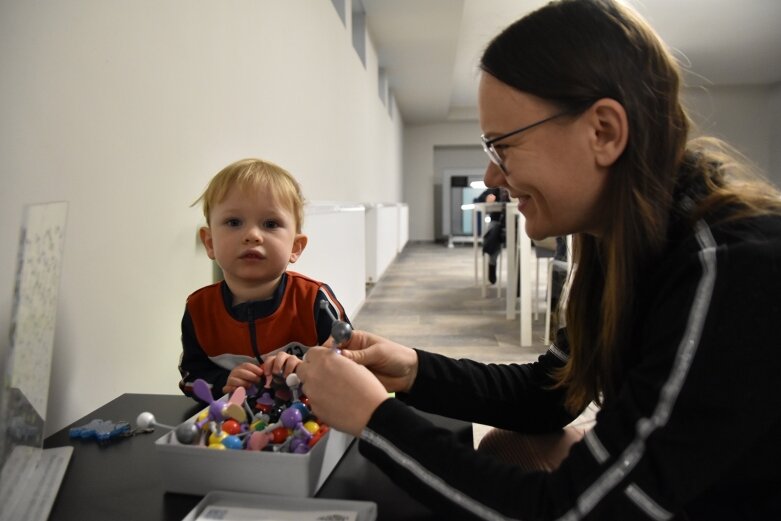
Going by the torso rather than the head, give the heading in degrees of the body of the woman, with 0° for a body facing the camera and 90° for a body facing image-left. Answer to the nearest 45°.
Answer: approximately 90°

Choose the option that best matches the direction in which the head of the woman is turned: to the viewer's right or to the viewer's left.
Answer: to the viewer's left

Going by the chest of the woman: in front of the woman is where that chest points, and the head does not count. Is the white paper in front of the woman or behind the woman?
in front

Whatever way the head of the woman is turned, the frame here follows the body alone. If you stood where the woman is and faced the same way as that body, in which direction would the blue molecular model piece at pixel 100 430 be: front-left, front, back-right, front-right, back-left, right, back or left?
front

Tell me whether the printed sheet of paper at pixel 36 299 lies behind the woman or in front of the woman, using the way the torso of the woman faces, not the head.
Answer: in front
